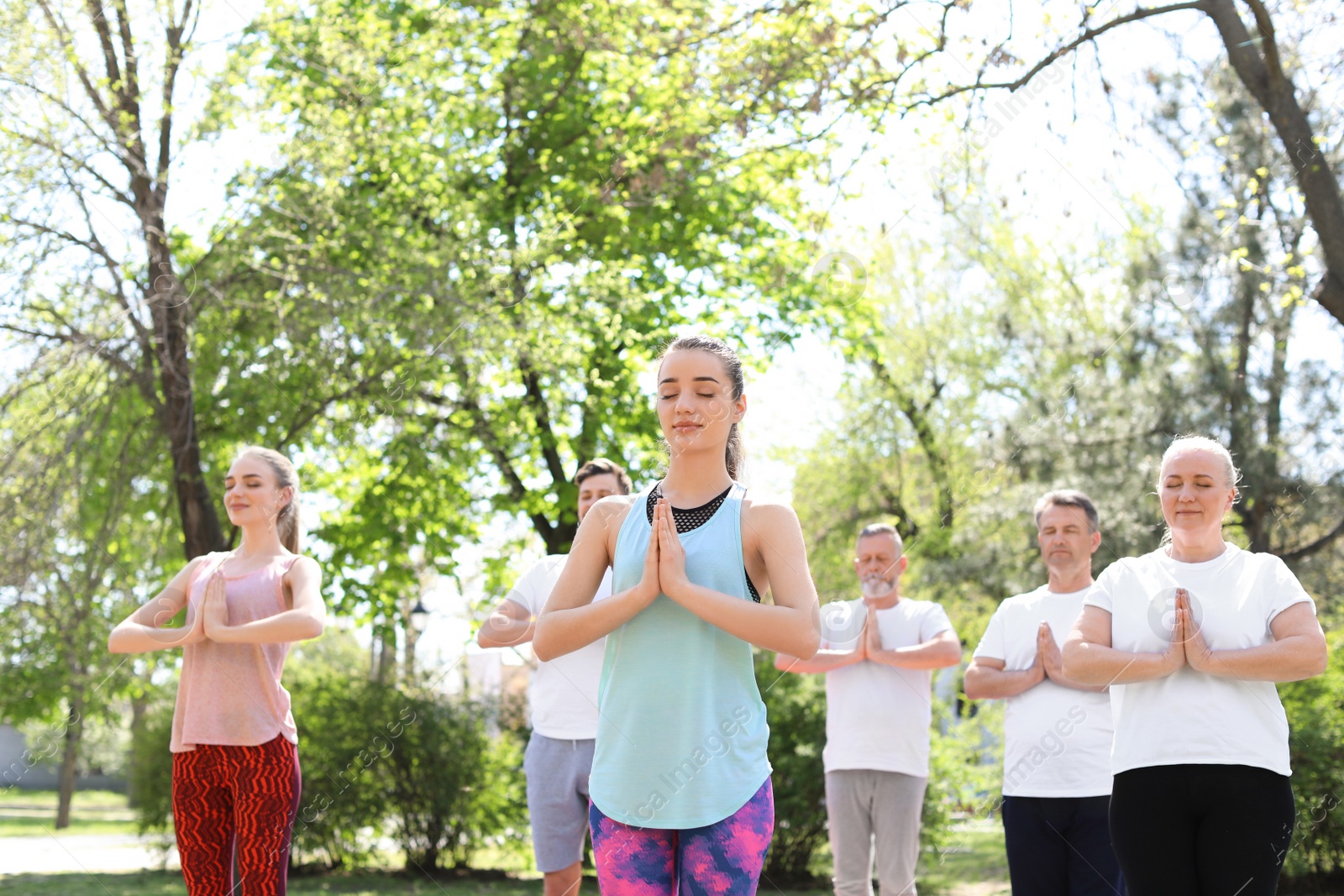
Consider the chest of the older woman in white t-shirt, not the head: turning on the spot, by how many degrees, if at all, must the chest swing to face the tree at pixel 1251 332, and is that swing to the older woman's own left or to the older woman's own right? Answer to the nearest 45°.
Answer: approximately 180°

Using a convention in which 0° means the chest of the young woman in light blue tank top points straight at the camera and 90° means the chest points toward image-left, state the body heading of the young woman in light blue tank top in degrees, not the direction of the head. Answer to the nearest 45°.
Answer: approximately 0°

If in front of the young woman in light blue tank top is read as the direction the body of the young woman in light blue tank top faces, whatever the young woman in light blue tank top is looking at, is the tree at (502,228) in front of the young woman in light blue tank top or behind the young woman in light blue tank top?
behind

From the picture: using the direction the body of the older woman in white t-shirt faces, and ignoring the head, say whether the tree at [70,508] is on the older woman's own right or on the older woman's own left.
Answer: on the older woman's own right

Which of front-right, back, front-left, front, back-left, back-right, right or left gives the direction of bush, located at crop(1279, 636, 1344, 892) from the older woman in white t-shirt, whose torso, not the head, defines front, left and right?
back

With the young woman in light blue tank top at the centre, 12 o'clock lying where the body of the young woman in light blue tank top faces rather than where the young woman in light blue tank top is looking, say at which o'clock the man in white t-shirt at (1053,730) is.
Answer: The man in white t-shirt is roughly at 7 o'clock from the young woman in light blue tank top.

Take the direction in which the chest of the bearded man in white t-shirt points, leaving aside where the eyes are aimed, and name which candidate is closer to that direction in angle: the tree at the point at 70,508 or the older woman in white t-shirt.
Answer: the older woman in white t-shirt
